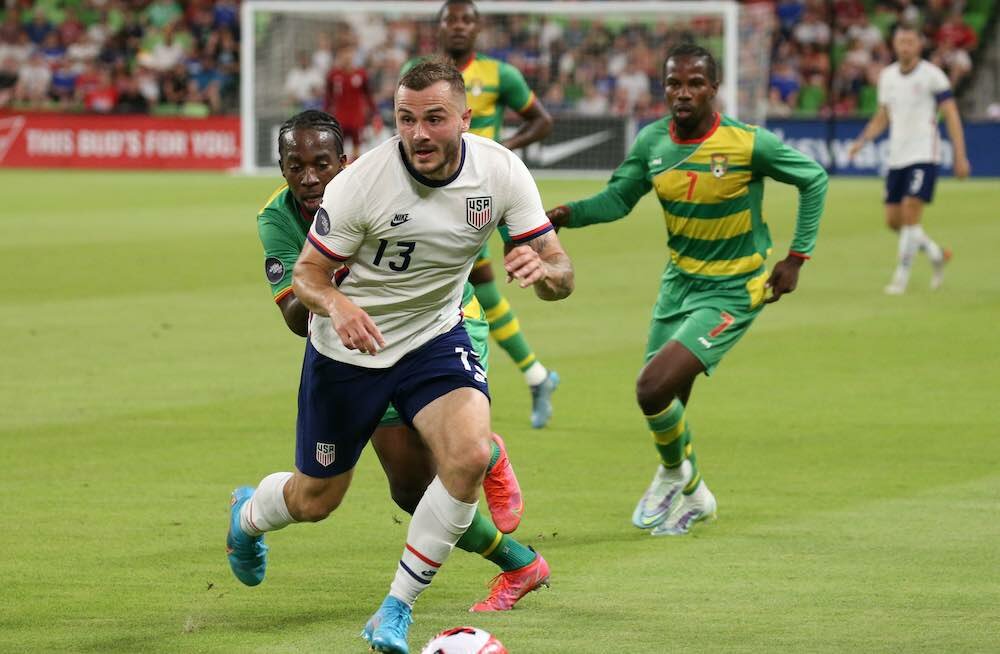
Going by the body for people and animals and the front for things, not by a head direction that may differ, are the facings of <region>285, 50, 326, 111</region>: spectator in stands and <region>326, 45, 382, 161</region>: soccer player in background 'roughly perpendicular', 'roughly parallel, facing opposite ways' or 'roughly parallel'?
roughly parallel

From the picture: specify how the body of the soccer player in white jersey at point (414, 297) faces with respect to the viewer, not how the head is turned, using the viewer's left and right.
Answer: facing the viewer

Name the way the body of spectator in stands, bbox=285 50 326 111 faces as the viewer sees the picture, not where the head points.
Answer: toward the camera

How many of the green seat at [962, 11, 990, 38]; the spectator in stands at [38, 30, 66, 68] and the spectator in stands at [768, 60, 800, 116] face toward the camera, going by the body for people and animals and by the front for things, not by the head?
3

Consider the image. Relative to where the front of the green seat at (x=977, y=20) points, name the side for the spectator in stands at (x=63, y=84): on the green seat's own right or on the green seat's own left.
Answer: on the green seat's own right

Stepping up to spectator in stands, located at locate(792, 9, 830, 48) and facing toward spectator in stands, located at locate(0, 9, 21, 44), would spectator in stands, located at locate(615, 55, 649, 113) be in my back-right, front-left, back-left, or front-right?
front-left

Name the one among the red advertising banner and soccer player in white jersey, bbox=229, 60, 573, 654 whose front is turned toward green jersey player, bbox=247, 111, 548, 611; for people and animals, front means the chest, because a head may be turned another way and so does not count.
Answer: the red advertising banner

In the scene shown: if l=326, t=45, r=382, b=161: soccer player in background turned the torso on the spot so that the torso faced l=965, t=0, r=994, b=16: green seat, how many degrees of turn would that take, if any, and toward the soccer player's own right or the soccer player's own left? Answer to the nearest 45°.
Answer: approximately 135° to the soccer player's own left

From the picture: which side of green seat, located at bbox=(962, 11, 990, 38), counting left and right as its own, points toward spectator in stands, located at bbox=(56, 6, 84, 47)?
right

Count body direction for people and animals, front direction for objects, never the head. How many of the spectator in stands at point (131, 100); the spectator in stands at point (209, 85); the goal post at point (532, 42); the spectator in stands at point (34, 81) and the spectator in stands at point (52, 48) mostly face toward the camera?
5

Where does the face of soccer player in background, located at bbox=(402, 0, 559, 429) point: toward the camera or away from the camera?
toward the camera

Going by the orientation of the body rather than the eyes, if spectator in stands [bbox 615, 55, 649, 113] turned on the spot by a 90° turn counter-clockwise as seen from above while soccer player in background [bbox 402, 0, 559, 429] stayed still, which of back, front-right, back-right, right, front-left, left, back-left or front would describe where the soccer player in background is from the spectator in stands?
right

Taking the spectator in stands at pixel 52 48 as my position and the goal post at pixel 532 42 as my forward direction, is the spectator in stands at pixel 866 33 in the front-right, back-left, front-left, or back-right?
front-left
